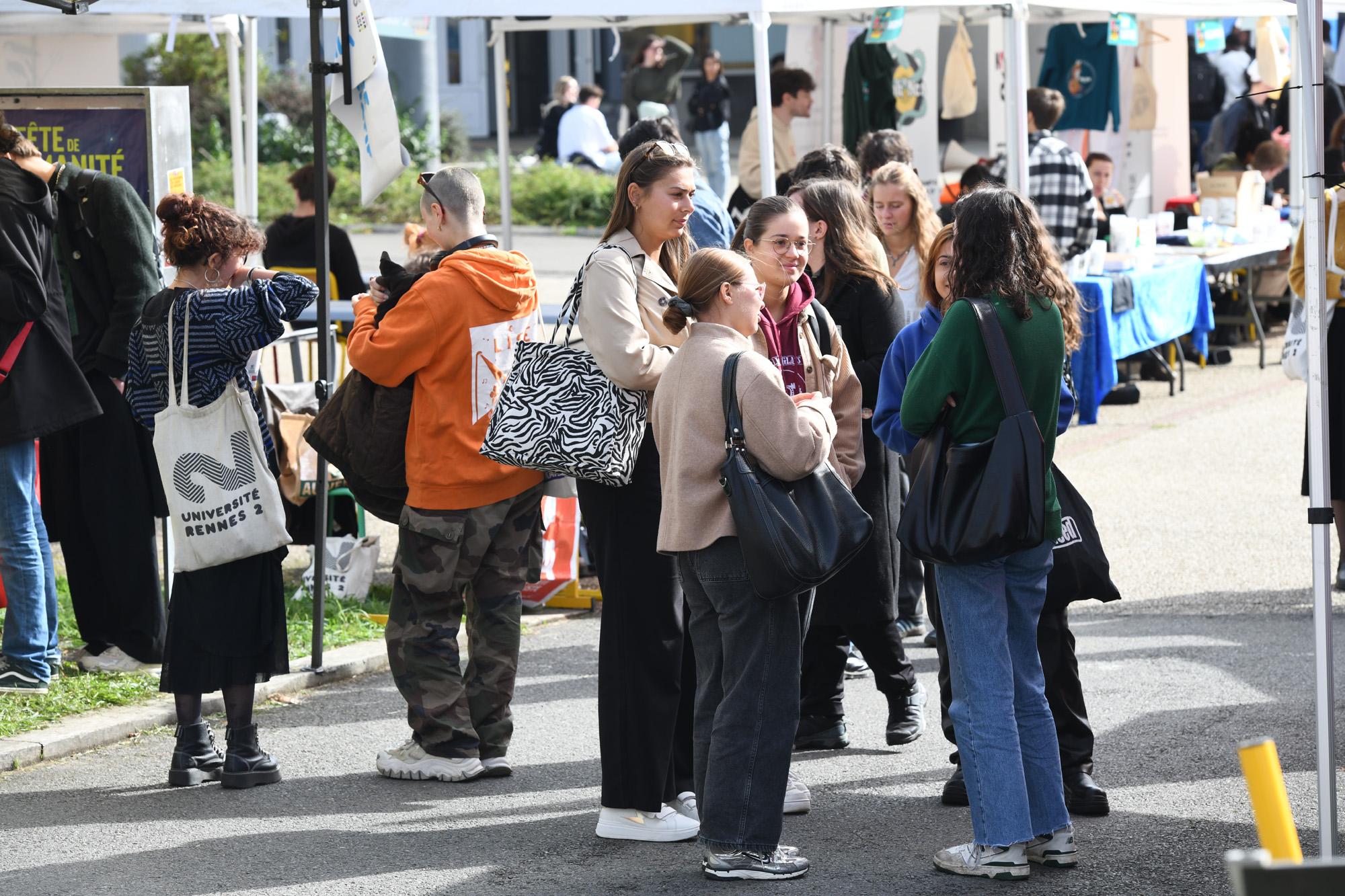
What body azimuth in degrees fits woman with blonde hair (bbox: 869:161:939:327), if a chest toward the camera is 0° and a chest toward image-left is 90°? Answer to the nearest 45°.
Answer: approximately 45°

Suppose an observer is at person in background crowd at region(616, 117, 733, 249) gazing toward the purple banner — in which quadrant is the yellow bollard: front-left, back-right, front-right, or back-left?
back-left

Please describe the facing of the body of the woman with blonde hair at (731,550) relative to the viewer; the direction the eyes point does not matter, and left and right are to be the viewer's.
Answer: facing away from the viewer and to the right of the viewer

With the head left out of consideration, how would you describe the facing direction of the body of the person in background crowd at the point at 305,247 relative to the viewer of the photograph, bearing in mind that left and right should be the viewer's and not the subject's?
facing away from the viewer

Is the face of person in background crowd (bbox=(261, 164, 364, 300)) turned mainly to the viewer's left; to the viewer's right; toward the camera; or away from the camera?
away from the camera

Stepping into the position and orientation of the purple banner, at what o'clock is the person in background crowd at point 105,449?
The person in background crowd is roughly at 12 o'clock from the purple banner.
